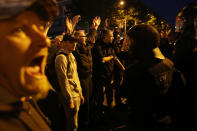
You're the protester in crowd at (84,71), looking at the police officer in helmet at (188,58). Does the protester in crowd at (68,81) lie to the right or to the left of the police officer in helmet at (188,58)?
right

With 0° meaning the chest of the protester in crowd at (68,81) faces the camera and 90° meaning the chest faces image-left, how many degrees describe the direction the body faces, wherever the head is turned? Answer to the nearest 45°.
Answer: approximately 315°

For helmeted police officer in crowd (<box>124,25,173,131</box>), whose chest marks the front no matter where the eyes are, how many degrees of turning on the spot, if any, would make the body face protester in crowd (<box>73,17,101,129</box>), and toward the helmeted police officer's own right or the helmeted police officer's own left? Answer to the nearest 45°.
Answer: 0° — they already face them

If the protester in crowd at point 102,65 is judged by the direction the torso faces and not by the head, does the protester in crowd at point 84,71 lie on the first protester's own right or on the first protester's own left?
on the first protester's own right

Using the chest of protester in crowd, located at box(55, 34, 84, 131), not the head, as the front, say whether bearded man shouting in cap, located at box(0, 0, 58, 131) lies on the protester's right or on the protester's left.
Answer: on the protester's right
